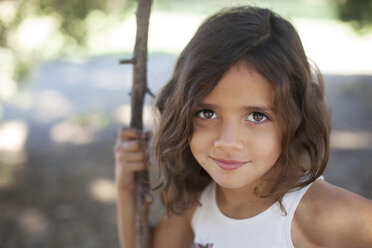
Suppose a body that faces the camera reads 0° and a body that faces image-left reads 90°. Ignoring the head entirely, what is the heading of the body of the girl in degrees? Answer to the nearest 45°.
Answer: approximately 45°
